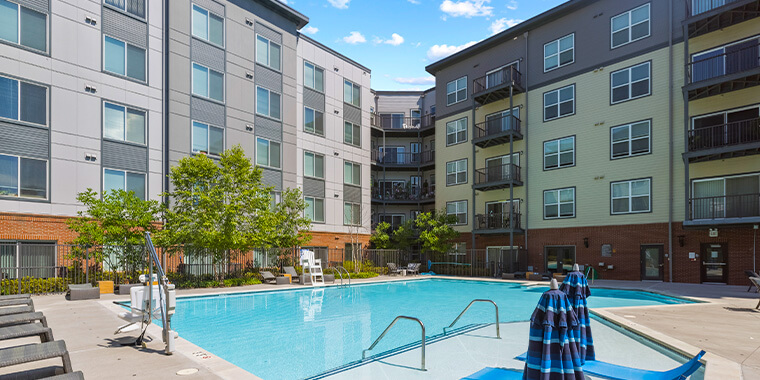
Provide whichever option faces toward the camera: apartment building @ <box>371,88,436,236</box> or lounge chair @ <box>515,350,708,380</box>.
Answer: the apartment building

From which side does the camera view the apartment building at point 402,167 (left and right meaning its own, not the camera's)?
front

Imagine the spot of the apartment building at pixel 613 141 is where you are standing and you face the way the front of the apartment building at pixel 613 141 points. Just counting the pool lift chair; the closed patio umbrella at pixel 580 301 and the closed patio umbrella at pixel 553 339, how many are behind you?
0

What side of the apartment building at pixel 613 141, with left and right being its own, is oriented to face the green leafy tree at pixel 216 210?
front

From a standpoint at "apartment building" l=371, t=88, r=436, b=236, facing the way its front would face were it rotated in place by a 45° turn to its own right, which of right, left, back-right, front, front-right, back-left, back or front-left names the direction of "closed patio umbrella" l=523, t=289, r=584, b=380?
front-left

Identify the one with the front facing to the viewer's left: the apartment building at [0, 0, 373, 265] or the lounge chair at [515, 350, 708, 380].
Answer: the lounge chair

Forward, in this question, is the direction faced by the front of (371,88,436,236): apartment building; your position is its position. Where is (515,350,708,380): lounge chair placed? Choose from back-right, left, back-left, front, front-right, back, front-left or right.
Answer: front

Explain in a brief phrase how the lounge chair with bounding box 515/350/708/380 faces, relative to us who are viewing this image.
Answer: facing to the left of the viewer

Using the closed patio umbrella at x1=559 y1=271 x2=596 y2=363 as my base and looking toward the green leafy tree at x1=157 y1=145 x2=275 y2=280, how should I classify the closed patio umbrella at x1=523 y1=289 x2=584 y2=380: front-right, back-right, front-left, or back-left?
back-left
